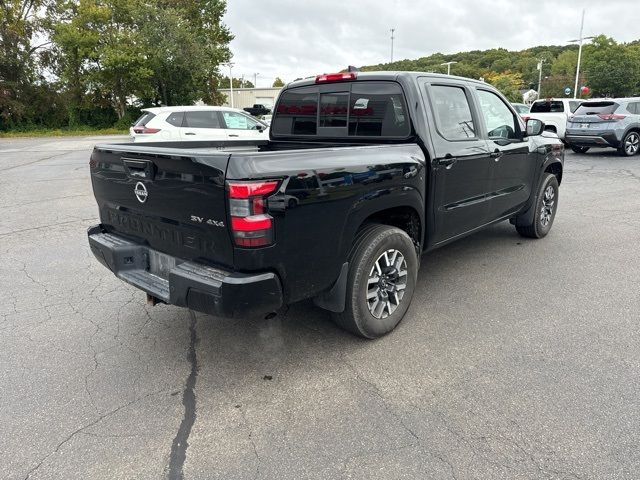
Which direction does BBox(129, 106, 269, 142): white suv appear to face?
to the viewer's right

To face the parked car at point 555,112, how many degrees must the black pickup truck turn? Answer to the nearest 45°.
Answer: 0° — it already faces it

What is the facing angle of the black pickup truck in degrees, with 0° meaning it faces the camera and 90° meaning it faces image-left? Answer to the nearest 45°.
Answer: approximately 225°

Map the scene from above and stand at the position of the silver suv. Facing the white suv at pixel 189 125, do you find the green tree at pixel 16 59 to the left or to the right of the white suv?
right

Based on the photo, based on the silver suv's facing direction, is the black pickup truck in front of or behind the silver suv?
behind

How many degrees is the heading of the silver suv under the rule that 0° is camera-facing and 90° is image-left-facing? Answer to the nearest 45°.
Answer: approximately 225°

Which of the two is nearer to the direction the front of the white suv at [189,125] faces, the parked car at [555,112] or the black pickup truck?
the parked car

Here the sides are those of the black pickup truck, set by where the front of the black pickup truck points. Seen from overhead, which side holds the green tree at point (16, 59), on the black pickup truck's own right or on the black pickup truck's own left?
on the black pickup truck's own left

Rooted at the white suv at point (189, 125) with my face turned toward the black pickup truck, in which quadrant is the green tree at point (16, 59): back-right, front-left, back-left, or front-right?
back-right
